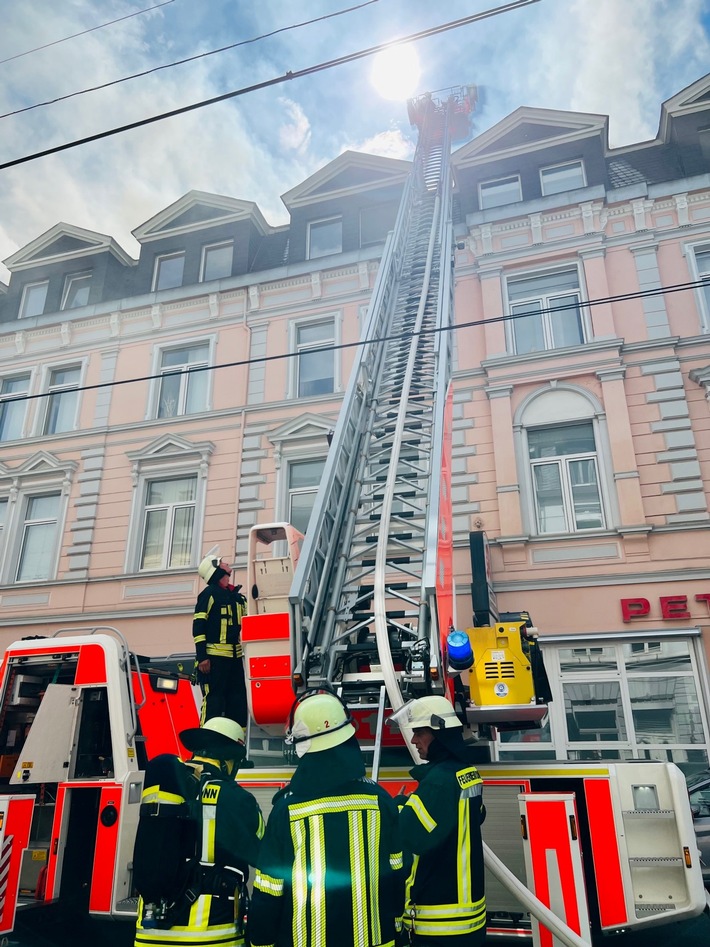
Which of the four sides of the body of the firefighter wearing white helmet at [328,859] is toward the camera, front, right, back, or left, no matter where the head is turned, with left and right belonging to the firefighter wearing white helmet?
back

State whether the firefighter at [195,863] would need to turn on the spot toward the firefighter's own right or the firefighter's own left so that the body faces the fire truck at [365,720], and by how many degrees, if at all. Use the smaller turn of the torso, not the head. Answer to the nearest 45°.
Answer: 0° — they already face it

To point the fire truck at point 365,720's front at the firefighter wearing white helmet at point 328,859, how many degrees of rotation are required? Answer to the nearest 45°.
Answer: approximately 90° to its left

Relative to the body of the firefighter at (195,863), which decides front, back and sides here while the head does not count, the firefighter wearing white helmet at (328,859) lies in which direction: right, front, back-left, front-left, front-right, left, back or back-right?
right

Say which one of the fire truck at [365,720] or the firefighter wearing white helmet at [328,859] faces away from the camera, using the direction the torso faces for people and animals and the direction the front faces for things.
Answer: the firefighter wearing white helmet

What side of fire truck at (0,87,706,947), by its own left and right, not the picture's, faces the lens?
left

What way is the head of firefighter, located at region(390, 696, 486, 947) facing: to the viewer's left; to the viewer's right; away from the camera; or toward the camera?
to the viewer's left

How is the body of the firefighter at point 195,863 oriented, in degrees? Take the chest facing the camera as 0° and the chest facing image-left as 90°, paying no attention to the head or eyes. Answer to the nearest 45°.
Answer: approximately 225°

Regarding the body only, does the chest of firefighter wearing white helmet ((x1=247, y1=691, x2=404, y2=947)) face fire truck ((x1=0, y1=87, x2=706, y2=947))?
yes

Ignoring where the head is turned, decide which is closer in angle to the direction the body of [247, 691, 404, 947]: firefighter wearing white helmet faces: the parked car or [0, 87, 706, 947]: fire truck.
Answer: the fire truck

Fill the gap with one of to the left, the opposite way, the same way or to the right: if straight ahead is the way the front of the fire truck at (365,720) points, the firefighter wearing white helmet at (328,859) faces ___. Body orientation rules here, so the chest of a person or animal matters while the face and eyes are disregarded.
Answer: to the right

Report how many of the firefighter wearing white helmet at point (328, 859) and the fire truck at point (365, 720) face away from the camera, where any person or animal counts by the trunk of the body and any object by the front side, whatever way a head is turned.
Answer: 1

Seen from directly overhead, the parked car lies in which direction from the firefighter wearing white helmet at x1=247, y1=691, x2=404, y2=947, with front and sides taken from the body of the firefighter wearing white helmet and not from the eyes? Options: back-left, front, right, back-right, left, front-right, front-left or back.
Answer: front-right
